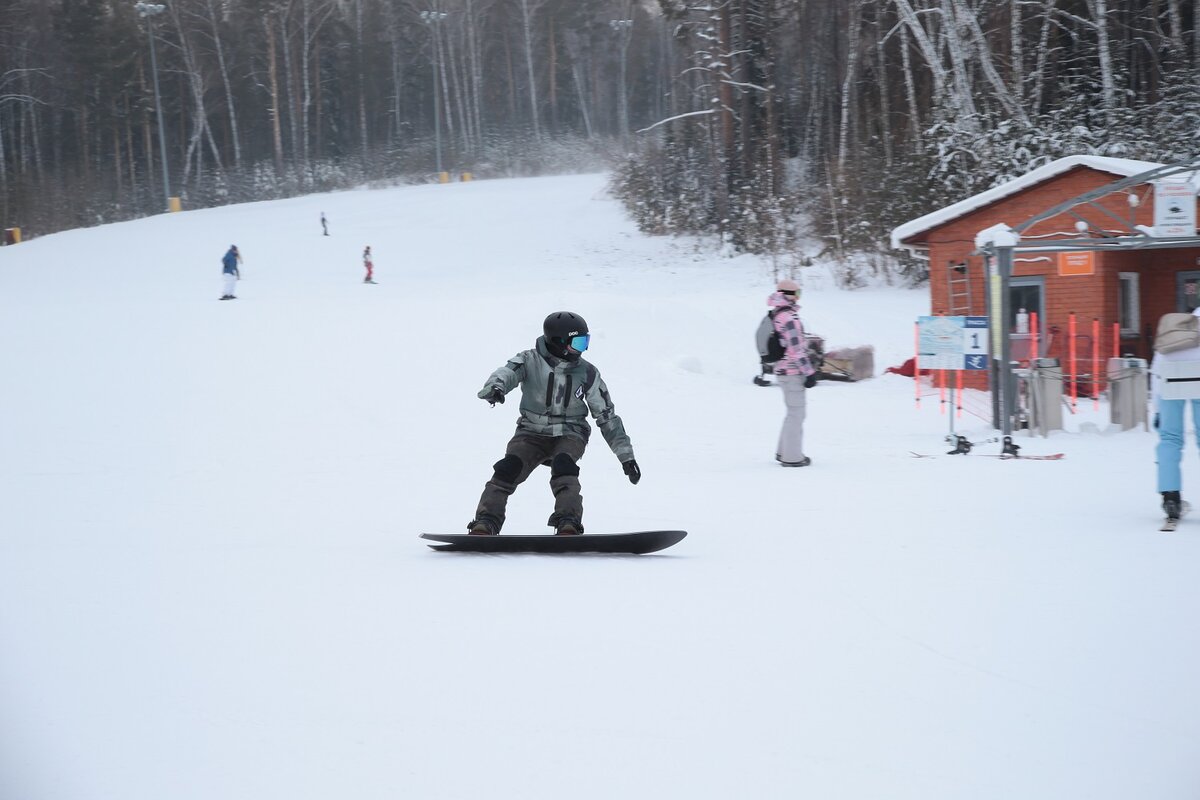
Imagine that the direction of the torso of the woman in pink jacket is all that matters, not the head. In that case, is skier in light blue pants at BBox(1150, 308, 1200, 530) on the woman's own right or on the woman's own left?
on the woman's own right

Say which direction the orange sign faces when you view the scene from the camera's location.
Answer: facing the viewer

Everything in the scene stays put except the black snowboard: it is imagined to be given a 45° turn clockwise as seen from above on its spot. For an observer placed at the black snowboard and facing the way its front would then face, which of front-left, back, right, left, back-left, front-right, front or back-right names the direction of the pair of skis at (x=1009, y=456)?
left

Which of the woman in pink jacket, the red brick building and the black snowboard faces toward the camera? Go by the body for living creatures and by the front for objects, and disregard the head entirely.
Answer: the red brick building

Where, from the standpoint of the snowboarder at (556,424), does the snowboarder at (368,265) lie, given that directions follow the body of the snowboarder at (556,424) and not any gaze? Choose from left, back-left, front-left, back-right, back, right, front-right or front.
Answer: back

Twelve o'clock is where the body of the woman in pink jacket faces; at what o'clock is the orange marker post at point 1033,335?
The orange marker post is roughly at 10 o'clock from the woman in pink jacket.

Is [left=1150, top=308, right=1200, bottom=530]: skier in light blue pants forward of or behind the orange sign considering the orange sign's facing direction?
forward

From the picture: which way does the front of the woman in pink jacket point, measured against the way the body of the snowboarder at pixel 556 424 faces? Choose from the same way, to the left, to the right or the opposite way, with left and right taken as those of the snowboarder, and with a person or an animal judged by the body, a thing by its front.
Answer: to the left

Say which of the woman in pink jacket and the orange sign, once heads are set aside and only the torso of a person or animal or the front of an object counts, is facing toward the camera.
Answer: the orange sign

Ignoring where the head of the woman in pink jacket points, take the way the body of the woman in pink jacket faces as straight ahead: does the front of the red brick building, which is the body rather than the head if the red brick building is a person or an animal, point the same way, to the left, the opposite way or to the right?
to the right

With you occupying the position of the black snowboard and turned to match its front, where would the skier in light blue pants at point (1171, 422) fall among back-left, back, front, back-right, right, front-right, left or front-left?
front

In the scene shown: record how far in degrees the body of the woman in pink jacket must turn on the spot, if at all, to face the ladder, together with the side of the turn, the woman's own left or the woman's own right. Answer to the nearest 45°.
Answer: approximately 90° to the woman's own left

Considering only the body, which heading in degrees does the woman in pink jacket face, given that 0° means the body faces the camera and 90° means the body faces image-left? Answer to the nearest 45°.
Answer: approximately 270°

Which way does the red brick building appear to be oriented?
toward the camera

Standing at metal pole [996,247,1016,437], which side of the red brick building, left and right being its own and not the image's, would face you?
front
